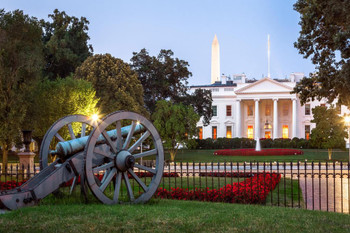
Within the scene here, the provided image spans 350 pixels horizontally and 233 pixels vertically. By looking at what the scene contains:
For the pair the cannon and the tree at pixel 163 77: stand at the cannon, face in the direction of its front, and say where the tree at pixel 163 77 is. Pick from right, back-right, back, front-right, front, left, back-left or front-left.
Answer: front-left

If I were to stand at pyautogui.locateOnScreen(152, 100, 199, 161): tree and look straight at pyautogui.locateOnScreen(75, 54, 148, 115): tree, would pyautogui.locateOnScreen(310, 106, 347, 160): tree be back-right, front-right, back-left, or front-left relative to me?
back-right

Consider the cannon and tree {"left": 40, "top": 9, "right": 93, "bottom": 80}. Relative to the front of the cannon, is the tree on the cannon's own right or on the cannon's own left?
on the cannon's own left

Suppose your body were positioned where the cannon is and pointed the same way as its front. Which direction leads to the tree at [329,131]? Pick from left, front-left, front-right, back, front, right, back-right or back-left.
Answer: front

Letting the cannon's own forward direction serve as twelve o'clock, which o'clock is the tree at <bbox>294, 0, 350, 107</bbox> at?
The tree is roughly at 12 o'clock from the cannon.

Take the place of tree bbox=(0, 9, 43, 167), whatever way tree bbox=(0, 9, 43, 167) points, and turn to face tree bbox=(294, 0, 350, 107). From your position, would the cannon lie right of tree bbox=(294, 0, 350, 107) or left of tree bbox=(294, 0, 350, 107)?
right

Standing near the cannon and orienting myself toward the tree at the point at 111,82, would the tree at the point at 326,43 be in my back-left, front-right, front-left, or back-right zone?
front-right

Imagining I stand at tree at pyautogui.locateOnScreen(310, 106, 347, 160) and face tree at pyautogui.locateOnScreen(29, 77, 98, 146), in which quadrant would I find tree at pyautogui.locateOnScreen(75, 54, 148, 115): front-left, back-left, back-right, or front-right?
front-right

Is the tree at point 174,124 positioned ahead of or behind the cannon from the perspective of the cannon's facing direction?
ahead
